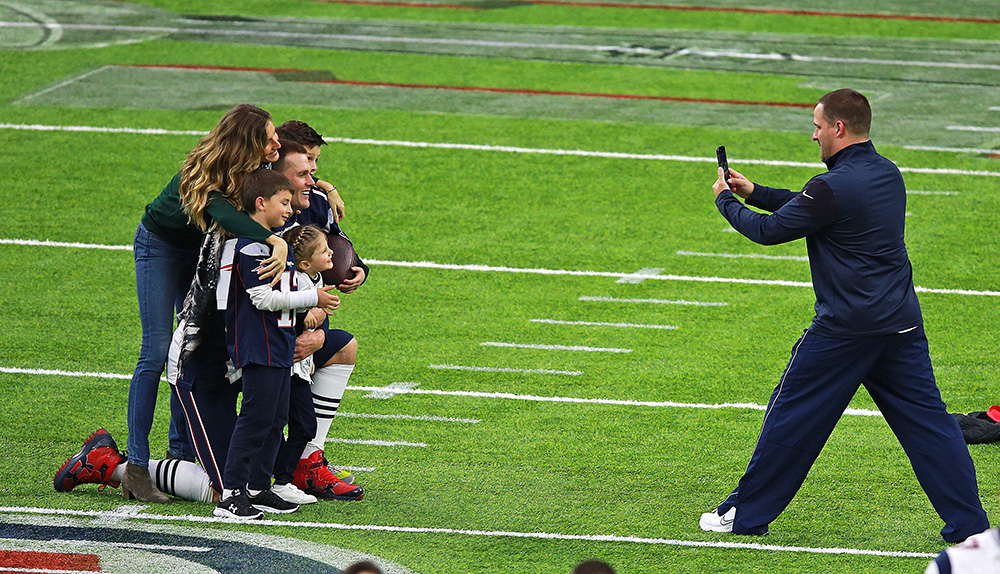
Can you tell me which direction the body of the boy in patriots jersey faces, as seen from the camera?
to the viewer's right

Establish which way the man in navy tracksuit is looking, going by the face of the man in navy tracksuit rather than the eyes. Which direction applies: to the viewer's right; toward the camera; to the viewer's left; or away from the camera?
to the viewer's left

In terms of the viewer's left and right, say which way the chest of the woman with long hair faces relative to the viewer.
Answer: facing to the right of the viewer

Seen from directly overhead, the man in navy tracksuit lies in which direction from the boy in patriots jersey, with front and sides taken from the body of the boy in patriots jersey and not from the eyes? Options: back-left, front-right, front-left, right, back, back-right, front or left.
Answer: front

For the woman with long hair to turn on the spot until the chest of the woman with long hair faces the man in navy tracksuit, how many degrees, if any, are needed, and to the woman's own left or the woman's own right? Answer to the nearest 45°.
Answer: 0° — they already face them

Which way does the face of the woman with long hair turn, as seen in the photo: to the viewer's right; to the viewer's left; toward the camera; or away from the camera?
to the viewer's right
